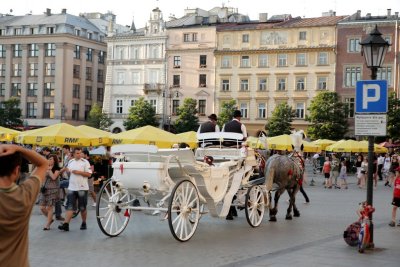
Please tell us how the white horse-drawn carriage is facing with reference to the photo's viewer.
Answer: facing away from the viewer and to the right of the viewer

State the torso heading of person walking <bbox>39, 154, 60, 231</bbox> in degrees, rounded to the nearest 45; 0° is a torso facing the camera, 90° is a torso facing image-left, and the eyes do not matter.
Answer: approximately 45°

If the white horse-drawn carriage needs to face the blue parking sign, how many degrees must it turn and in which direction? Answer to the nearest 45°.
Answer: approximately 45° to its right

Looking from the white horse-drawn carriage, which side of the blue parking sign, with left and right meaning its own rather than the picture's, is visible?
right

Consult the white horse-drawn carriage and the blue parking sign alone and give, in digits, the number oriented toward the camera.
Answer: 1

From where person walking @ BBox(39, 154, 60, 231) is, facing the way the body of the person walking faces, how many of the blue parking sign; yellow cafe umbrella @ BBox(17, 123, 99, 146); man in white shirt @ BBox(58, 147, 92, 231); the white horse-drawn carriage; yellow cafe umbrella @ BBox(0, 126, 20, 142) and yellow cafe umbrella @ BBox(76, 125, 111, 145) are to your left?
3

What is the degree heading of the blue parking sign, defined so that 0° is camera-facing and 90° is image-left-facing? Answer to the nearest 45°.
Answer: approximately 0°

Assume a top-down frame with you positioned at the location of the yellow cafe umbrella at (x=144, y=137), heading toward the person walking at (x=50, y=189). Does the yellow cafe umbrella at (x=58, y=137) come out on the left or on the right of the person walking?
right

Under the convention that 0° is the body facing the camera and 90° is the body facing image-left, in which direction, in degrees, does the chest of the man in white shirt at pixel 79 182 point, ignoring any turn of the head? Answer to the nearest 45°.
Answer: approximately 45°

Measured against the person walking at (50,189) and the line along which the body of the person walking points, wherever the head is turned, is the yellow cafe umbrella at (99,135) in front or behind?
behind
